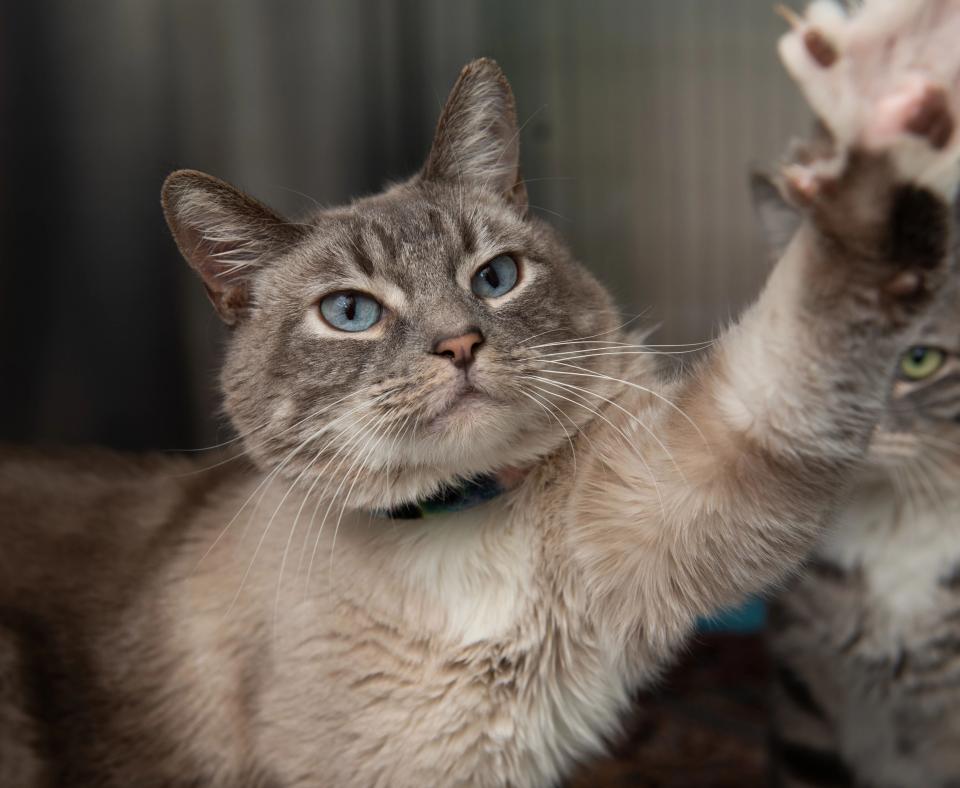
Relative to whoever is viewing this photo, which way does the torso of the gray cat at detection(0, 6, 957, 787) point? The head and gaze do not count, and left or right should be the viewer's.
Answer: facing the viewer and to the right of the viewer

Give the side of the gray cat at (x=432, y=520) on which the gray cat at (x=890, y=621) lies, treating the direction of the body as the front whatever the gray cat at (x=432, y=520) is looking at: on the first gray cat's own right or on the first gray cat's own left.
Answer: on the first gray cat's own left
